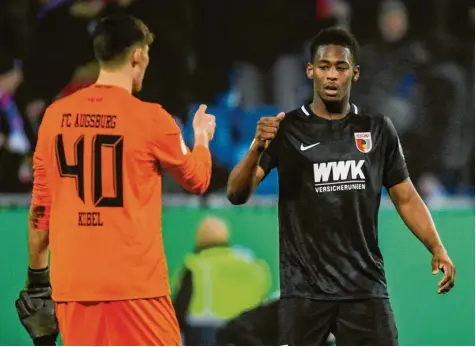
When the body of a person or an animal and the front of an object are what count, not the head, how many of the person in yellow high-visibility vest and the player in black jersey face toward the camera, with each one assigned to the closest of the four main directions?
1

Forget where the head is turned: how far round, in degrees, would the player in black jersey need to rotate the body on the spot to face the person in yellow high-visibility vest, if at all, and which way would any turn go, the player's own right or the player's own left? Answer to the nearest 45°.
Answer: approximately 135° to the player's own right

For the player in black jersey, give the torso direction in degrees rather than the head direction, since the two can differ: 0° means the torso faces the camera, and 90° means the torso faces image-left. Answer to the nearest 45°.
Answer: approximately 0°

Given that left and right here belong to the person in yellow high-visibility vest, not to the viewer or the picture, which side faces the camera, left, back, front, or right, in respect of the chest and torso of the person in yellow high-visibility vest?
back

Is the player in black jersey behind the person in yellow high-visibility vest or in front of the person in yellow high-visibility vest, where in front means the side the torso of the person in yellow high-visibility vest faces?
behind
